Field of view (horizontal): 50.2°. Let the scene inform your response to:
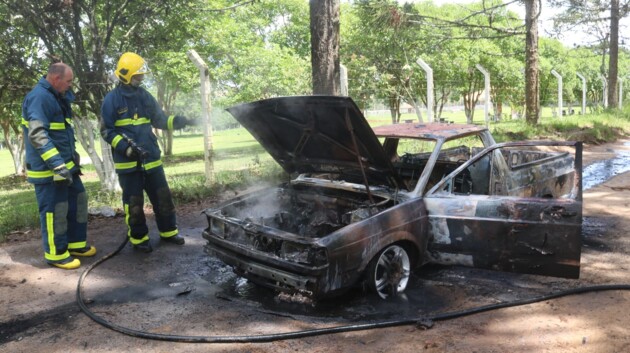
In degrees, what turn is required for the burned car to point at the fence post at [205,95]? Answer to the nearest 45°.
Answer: approximately 90° to its right

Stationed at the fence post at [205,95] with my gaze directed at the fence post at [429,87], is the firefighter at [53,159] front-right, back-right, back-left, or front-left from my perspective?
back-right

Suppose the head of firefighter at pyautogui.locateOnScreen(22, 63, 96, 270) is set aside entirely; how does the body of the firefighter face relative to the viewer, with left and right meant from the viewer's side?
facing to the right of the viewer

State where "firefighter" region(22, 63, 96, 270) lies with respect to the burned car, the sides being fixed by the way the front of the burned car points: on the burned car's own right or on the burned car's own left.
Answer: on the burned car's own right

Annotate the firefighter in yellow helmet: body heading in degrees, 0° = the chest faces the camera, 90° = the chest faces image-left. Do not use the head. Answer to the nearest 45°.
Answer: approximately 315°

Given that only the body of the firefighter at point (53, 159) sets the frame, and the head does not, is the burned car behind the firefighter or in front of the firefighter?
in front

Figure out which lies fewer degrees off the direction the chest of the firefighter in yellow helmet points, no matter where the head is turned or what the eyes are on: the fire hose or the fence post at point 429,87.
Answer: the fire hose

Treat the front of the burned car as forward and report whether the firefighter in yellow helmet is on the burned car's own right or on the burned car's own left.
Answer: on the burned car's own right

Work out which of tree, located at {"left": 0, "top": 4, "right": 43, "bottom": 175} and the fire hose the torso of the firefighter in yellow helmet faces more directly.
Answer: the fire hose

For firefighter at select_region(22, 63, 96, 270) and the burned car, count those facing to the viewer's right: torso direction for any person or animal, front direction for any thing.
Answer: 1

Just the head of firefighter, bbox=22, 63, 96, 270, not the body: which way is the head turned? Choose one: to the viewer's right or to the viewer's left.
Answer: to the viewer's right

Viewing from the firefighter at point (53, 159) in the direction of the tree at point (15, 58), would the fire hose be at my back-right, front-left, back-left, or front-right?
back-right
